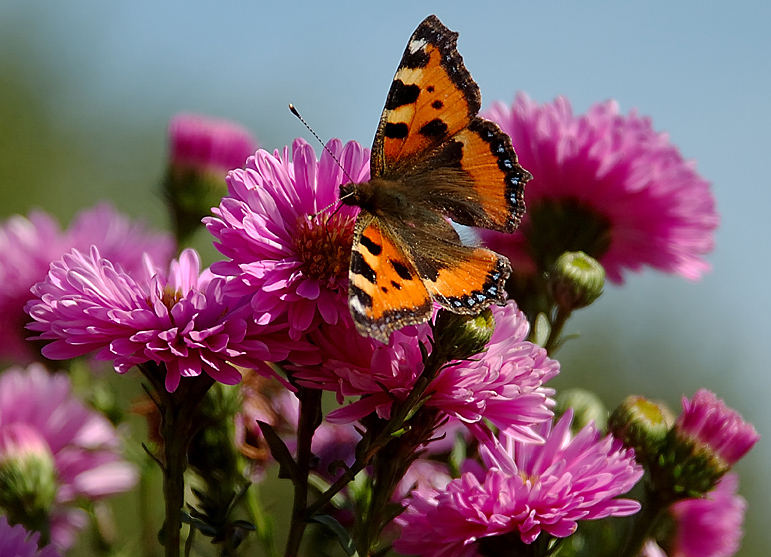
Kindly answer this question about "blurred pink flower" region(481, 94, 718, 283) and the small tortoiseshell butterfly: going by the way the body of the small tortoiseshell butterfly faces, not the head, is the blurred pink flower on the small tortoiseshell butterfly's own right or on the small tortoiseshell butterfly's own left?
on the small tortoiseshell butterfly's own right

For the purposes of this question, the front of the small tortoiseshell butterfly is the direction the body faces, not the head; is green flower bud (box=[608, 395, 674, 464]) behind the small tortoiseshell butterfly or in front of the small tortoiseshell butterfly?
behind

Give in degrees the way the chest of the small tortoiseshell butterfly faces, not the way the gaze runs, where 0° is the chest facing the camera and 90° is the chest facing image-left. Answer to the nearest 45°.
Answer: approximately 90°

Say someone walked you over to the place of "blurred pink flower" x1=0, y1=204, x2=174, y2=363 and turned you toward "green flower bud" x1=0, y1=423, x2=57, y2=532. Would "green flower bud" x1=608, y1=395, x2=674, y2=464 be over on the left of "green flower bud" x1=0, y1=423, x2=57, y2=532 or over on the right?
left

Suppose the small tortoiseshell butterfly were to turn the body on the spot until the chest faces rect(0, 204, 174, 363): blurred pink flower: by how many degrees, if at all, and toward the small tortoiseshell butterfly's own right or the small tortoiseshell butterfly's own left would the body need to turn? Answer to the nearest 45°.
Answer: approximately 45° to the small tortoiseshell butterfly's own right

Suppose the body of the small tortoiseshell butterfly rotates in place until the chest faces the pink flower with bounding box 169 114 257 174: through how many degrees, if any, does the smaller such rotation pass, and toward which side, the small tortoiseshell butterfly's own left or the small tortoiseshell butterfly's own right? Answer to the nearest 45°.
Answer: approximately 45° to the small tortoiseshell butterfly's own right

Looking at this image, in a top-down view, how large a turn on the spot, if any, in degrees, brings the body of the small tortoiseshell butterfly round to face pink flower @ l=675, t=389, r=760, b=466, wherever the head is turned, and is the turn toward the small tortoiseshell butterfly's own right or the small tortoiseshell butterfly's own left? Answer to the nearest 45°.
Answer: approximately 180°

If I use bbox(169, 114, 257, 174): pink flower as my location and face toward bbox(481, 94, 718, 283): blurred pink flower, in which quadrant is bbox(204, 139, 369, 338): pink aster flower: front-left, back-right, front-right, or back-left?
front-right
